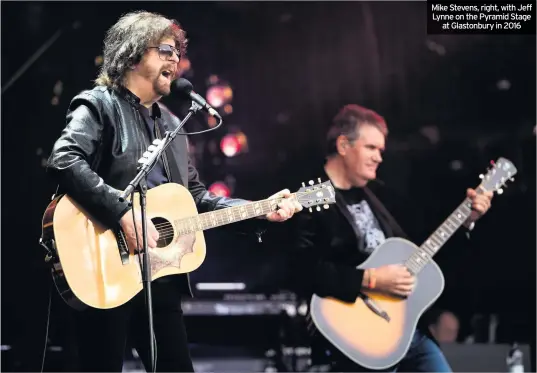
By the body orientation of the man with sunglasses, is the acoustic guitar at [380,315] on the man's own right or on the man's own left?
on the man's own left

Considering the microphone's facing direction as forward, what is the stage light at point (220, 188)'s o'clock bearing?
The stage light is roughly at 3 o'clock from the microphone.

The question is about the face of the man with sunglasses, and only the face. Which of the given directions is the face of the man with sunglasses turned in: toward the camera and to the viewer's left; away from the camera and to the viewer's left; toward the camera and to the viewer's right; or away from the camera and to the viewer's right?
toward the camera and to the viewer's right

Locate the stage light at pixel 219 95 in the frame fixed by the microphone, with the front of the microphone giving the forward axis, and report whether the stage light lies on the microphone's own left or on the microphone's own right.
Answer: on the microphone's own right

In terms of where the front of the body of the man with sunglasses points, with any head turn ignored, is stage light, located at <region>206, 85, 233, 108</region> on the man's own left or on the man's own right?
on the man's own left

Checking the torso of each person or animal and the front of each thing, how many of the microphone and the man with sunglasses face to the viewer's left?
1

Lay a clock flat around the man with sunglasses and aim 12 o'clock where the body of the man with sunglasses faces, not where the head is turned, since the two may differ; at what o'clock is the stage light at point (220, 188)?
The stage light is roughly at 8 o'clock from the man with sunglasses.

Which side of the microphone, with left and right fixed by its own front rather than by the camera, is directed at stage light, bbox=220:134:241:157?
right

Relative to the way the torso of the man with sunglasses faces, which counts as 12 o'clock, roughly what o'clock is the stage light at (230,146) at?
The stage light is roughly at 8 o'clock from the man with sunglasses.

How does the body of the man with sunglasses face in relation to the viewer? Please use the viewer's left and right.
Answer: facing the viewer and to the right of the viewer

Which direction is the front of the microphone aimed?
to the viewer's left
